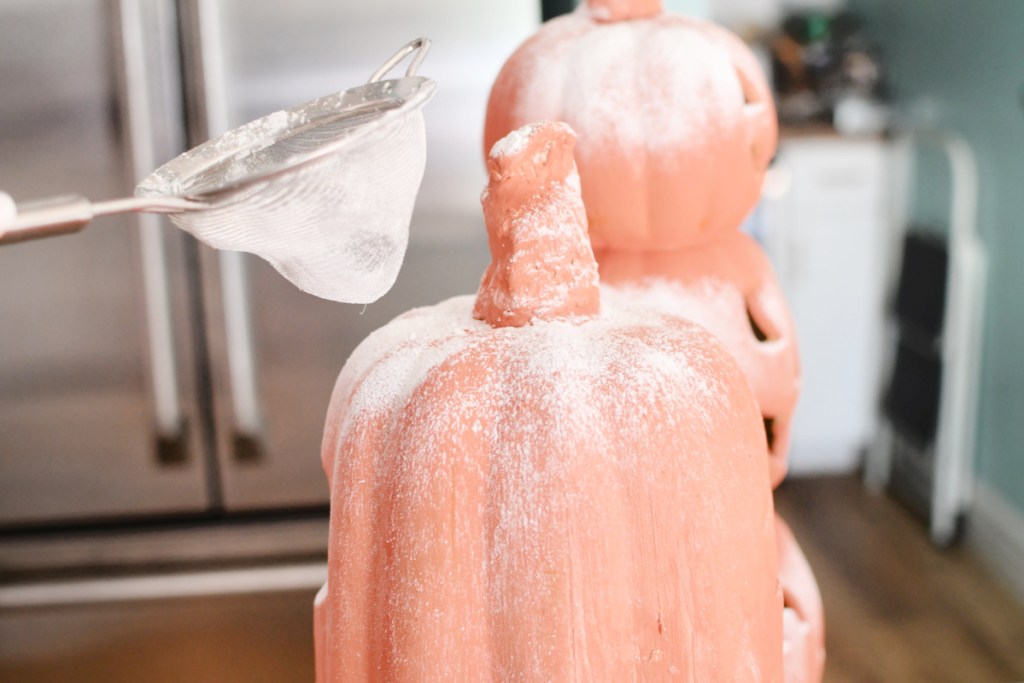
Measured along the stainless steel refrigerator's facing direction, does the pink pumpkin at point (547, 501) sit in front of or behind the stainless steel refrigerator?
in front

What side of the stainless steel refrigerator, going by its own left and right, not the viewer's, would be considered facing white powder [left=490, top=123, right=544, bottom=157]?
front

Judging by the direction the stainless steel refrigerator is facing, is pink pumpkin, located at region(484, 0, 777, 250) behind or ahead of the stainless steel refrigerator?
ahead

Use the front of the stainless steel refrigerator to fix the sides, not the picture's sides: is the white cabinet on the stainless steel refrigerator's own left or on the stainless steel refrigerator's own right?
on the stainless steel refrigerator's own left

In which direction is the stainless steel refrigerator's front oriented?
toward the camera

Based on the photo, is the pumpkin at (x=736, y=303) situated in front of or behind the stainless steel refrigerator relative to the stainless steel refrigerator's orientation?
in front
